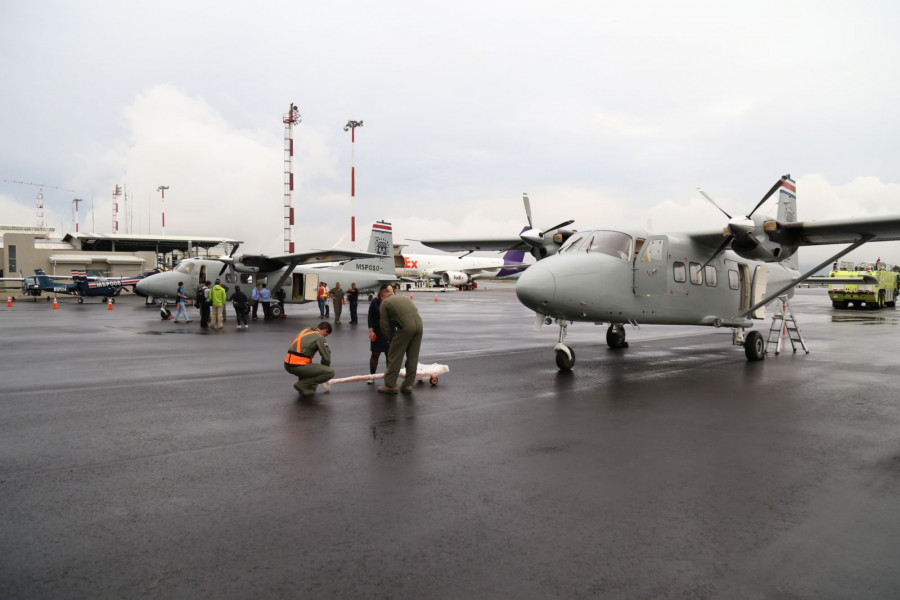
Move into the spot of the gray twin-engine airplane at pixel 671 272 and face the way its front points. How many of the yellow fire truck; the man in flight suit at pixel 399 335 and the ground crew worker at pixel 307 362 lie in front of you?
2

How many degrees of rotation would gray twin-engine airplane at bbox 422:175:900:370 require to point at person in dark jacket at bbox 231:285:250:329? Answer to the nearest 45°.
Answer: approximately 45° to its right

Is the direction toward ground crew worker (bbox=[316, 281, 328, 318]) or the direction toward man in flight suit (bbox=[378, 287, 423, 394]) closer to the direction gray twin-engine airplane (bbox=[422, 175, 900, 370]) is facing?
the man in flight suit

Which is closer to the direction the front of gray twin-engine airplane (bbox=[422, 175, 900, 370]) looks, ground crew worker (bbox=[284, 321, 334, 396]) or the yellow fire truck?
the ground crew worker

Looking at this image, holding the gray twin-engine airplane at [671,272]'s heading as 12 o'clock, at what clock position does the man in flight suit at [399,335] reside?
The man in flight suit is roughly at 12 o'clock from the gray twin-engine airplane.

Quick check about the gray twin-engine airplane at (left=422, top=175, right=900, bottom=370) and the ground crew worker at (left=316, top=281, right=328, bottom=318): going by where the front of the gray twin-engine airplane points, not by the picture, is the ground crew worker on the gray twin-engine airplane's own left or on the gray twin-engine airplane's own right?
on the gray twin-engine airplane's own right

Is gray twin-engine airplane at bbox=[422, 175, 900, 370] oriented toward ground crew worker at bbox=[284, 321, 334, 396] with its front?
yes

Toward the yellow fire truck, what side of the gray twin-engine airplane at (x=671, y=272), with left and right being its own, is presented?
back

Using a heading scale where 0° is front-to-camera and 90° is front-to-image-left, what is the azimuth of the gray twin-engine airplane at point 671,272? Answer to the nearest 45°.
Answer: approximately 45°

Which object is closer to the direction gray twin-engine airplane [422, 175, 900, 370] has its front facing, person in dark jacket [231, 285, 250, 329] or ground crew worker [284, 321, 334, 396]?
the ground crew worker
